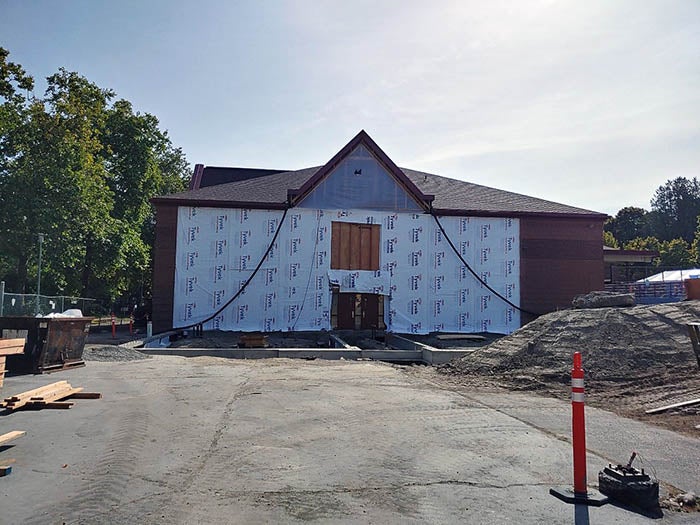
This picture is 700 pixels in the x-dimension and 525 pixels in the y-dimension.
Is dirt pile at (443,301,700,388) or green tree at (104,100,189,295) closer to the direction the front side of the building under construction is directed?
the dirt pile

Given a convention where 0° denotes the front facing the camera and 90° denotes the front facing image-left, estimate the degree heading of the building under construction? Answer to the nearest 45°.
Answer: approximately 0°

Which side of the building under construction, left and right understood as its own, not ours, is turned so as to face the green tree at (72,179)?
right
